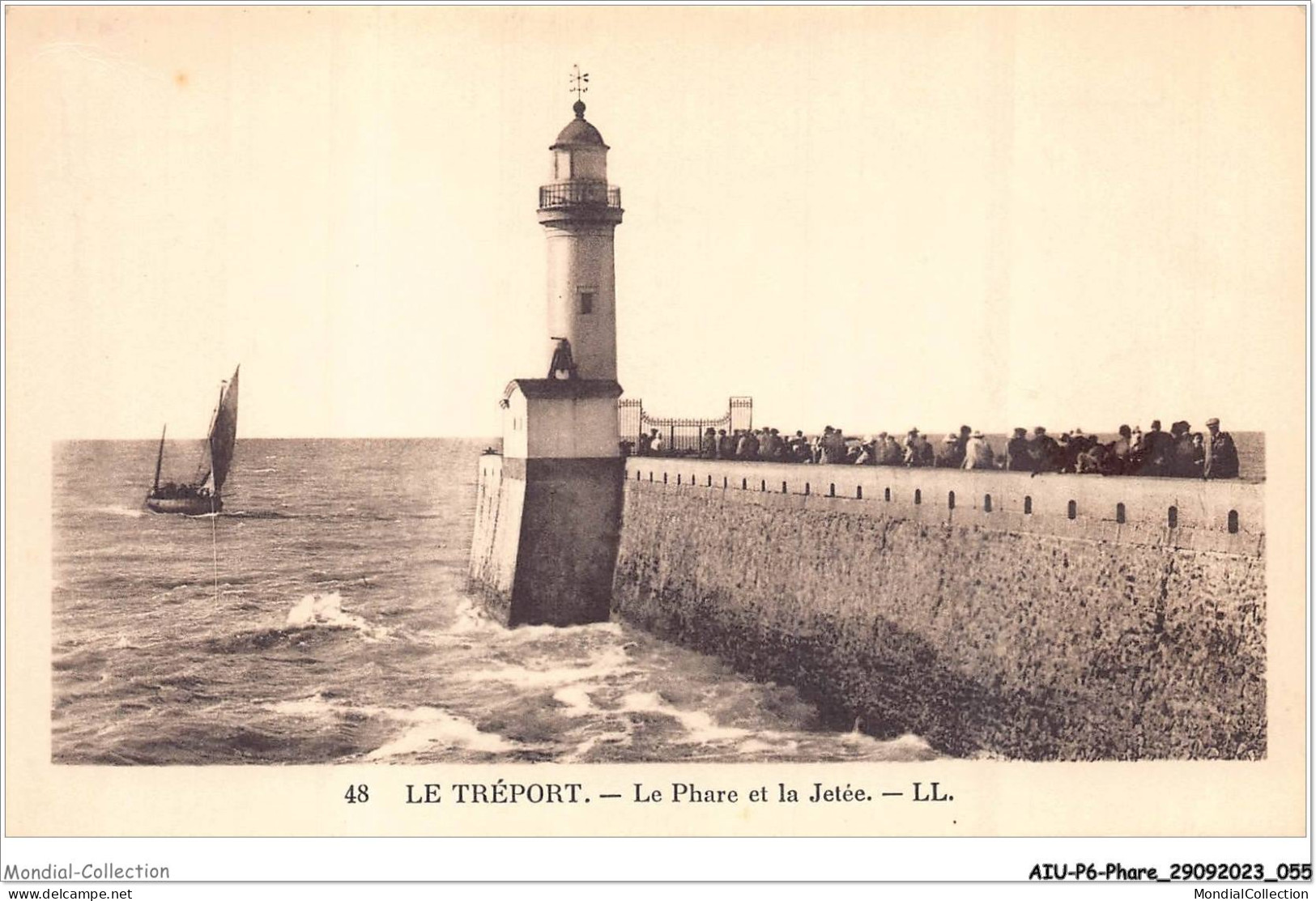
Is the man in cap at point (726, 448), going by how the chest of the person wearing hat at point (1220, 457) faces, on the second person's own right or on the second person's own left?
on the second person's own right

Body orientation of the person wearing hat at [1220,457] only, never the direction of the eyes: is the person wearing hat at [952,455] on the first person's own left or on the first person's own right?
on the first person's own right

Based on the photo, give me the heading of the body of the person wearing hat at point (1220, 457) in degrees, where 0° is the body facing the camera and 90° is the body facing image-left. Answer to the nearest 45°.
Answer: approximately 45°
